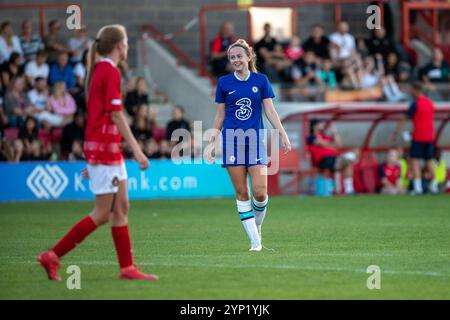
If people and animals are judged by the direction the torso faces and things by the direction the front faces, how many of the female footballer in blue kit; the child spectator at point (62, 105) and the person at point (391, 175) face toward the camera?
3

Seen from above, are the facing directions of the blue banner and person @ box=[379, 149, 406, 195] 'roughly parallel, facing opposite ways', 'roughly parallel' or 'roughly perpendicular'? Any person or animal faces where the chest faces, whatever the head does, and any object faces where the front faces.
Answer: roughly parallel

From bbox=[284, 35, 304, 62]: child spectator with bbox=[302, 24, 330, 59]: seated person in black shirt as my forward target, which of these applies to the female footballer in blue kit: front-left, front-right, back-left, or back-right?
back-right

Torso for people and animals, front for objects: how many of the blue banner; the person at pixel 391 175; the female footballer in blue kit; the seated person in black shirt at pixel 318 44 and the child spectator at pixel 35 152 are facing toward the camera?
5

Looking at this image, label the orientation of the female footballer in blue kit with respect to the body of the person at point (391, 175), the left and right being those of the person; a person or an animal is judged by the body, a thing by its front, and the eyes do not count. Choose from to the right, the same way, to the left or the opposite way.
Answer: the same way

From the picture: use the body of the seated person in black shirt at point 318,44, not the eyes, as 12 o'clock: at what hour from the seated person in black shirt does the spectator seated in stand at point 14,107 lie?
The spectator seated in stand is roughly at 2 o'clock from the seated person in black shirt.

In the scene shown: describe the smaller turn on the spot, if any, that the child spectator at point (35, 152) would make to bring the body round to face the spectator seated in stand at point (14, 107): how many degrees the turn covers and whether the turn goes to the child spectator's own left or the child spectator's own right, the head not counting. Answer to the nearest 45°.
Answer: approximately 180°

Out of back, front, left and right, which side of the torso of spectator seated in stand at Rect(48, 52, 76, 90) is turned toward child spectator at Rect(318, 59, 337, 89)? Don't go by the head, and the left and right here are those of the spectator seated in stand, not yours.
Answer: left

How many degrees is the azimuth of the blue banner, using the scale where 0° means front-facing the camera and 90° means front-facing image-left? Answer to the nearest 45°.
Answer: approximately 0°

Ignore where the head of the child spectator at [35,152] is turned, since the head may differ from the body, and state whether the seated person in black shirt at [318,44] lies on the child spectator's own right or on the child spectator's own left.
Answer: on the child spectator's own left

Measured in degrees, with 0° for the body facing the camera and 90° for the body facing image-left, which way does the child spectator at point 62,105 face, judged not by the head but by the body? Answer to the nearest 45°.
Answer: approximately 0°

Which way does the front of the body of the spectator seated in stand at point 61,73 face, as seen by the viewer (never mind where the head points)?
toward the camera

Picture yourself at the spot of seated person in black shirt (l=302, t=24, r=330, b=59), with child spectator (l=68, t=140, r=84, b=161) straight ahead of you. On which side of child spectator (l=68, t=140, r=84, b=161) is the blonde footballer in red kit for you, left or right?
left

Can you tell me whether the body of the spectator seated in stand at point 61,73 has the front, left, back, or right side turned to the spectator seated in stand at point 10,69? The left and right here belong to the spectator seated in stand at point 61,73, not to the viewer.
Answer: right
